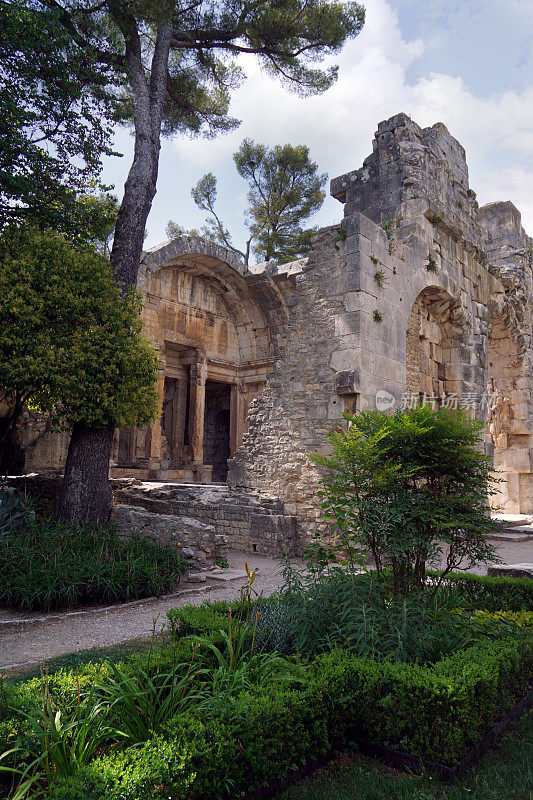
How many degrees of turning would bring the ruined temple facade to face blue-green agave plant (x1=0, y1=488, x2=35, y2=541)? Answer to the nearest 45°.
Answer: approximately 90° to its right

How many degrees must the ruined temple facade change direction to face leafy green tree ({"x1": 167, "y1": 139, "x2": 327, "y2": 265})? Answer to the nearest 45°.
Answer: approximately 135° to its left
